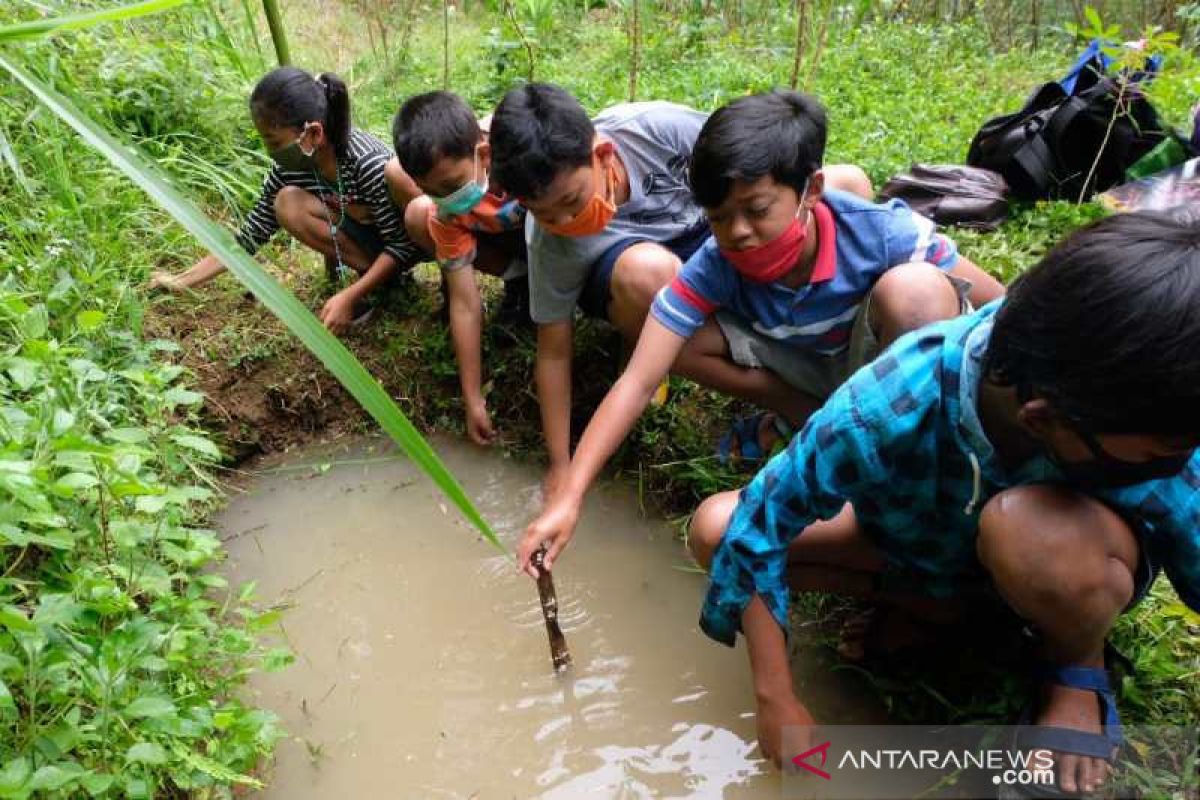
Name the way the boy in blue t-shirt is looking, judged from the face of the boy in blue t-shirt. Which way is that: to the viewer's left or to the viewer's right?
to the viewer's left

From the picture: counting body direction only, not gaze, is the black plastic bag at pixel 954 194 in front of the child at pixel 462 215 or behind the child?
behind

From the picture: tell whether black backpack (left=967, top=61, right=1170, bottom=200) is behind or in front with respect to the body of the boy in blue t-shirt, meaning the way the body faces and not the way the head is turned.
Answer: behind

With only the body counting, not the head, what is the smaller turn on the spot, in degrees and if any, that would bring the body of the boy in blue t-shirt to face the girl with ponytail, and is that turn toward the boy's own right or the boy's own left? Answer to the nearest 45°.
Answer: approximately 90° to the boy's own right

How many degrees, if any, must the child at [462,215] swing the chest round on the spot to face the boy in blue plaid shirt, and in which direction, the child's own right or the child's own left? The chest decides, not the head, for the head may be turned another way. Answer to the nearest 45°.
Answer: approximately 90° to the child's own left

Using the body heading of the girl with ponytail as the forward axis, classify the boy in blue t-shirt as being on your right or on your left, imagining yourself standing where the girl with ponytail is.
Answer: on your left

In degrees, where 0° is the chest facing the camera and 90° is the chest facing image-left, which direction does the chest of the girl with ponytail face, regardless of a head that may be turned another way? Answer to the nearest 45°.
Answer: approximately 45°

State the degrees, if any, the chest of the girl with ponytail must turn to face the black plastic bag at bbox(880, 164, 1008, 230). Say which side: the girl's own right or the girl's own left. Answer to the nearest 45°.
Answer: approximately 135° to the girl's own left
